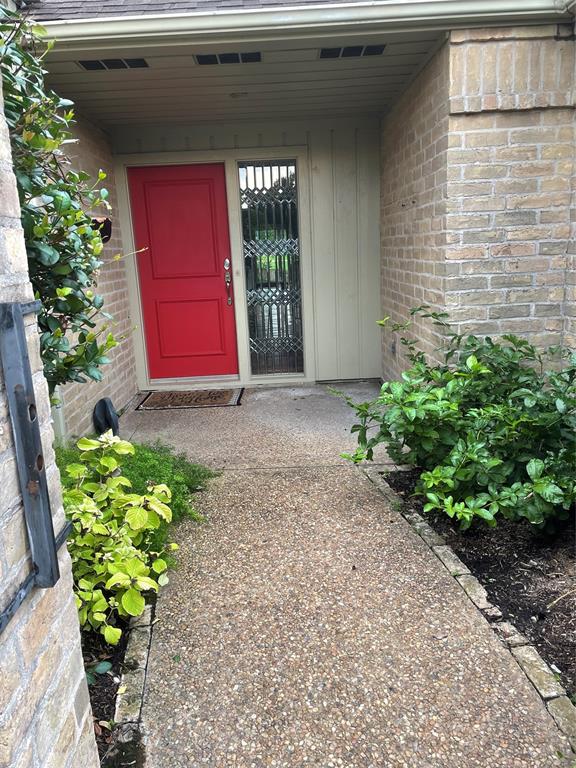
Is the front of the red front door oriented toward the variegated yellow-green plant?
yes

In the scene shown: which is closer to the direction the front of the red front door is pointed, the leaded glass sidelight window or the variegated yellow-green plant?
the variegated yellow-green plant

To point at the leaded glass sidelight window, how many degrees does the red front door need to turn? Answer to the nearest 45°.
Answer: approximately 90° to its left

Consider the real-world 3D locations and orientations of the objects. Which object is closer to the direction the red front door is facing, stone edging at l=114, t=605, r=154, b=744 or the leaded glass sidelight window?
the stone edging

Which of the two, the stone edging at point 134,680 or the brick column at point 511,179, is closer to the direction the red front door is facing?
the stone edging

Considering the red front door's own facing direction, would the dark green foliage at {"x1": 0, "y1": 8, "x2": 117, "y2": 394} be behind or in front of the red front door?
in front

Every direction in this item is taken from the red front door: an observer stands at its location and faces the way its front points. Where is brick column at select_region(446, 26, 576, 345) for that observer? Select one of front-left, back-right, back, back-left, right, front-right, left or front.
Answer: front-left

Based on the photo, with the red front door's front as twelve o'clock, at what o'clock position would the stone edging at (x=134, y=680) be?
The stone edging is roughly at 12 o'clock from the red front door.

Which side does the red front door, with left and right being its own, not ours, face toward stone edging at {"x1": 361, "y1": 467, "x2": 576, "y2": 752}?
front

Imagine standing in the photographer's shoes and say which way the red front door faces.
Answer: facing the viewer

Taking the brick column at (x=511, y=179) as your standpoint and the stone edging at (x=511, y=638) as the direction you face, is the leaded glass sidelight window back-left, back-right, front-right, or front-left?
back-right
